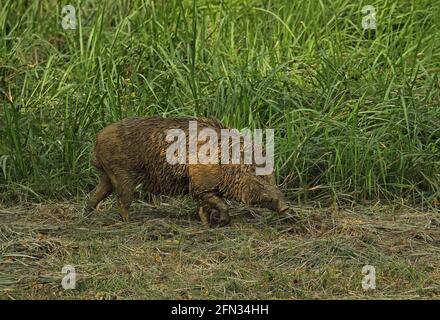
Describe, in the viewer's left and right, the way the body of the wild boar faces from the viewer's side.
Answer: facing to the right of the viewer
